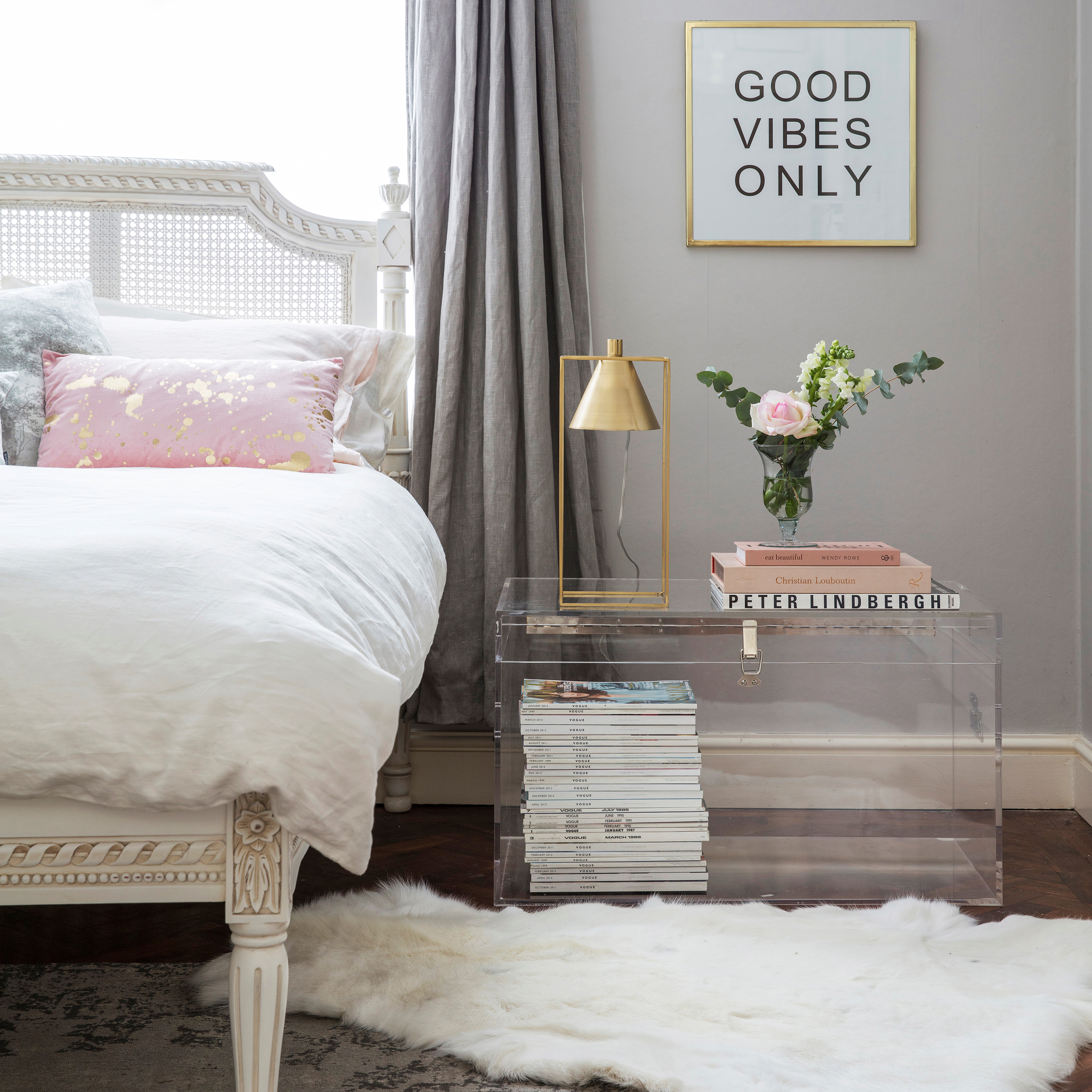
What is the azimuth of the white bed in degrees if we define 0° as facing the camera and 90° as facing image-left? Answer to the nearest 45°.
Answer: approximately 0°

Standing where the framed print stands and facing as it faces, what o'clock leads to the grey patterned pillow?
The grey patterned pillow is roughly at 2 o'clock from the framed print.

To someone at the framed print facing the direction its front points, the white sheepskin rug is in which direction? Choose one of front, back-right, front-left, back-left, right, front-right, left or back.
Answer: front

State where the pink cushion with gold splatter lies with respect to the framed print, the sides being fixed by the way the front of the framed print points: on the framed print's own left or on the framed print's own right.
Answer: on the framed print's own right

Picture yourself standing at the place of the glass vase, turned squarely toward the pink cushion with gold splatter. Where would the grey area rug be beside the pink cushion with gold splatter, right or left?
left

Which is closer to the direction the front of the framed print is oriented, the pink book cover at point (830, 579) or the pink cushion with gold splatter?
the pink book cover

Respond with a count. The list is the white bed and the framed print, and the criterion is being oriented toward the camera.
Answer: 2

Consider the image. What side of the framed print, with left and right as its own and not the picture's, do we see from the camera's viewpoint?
front
